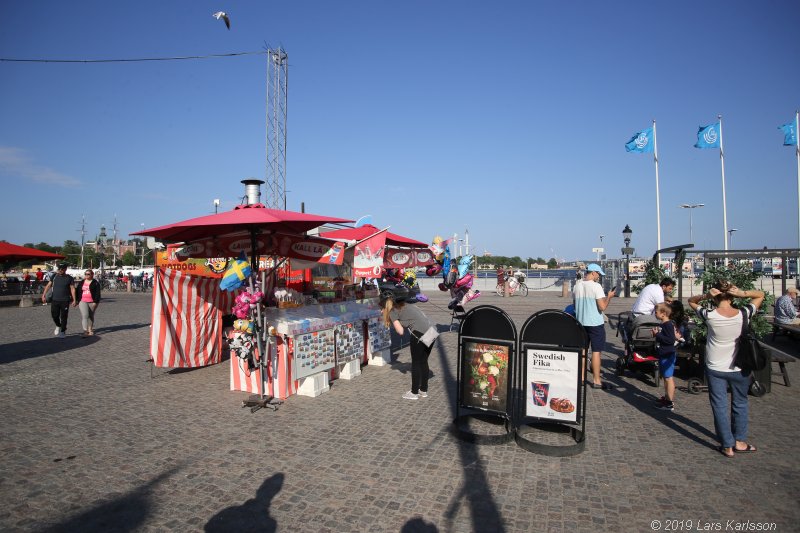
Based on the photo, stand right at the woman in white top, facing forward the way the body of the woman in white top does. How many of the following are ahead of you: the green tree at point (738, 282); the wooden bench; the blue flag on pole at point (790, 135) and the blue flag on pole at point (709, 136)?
4

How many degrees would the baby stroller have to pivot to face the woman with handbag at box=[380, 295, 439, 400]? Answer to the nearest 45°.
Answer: approximately 90° to its right

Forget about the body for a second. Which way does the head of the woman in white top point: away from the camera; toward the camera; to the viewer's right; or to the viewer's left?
away from the camera

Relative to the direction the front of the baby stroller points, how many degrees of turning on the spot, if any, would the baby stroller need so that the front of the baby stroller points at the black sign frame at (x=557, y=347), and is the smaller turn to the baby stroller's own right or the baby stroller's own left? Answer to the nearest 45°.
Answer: approximately 45° to the baby stroller's own right

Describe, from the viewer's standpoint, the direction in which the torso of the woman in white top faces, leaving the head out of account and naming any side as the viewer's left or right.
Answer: facing away from the viewer
